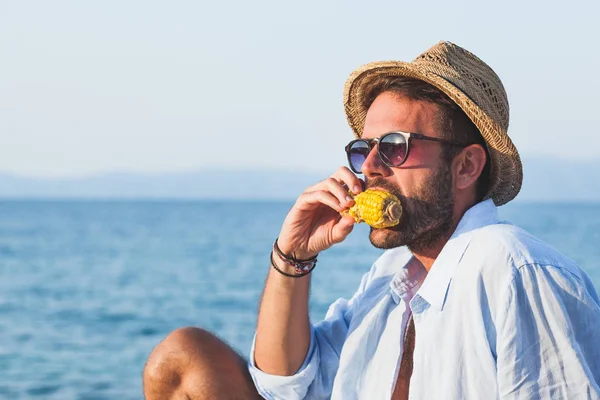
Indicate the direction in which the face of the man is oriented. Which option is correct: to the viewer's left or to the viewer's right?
to the viewer's left

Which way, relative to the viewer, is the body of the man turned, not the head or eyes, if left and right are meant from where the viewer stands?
facing the viewer and to the left of the viewer
